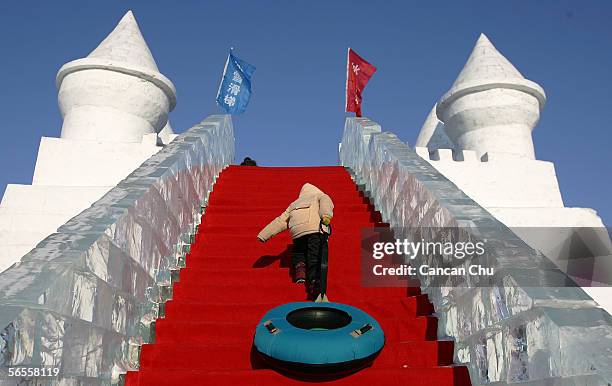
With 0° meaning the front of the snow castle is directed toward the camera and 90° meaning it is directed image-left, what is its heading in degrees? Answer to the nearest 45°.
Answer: approximately 0°
